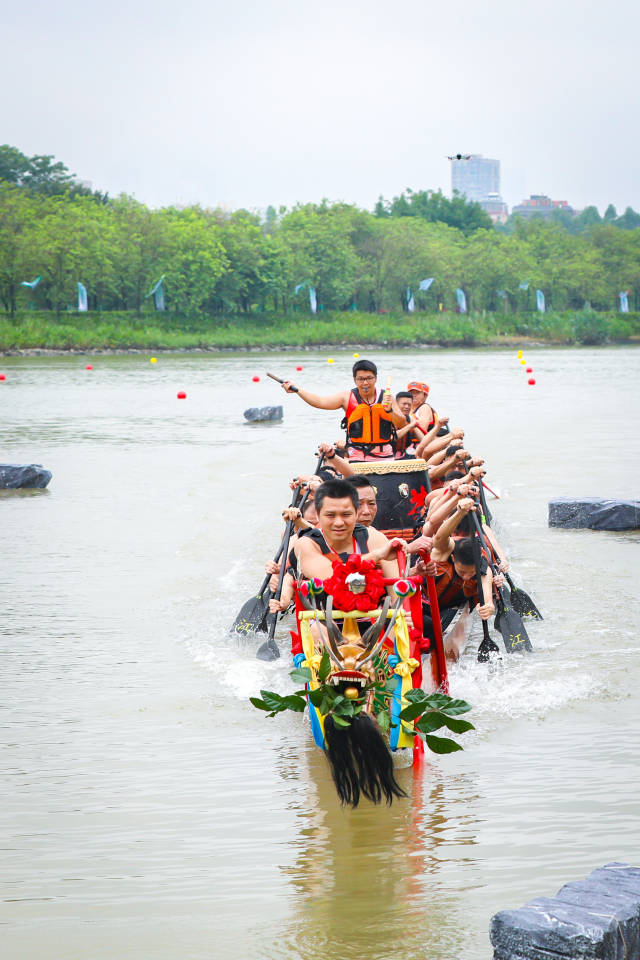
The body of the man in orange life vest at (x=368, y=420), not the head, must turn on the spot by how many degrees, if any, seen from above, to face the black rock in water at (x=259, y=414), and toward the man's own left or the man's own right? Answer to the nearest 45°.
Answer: approximately 180°

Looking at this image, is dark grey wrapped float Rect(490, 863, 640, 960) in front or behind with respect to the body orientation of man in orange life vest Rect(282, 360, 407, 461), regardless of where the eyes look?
in front

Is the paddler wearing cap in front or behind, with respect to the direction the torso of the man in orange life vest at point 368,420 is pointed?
behind

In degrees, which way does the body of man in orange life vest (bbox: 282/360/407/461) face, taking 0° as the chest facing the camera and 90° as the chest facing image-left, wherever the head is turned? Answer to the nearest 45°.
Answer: approximately 0°
